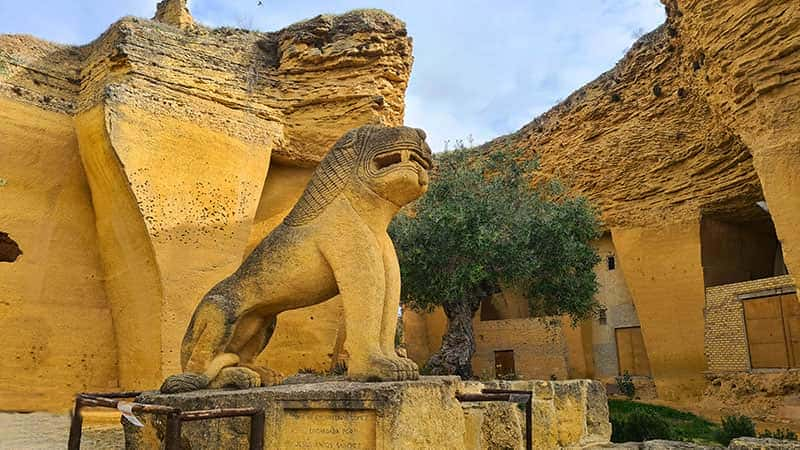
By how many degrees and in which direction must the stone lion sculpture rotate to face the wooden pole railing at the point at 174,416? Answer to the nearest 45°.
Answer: approximately 135° to its right

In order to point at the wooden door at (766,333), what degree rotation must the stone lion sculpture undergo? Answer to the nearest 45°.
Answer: approximately 45° to its left

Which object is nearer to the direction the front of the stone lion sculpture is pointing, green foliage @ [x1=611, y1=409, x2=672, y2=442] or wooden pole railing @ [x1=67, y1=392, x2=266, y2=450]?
the green foliage

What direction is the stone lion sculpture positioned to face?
to the viewer's right

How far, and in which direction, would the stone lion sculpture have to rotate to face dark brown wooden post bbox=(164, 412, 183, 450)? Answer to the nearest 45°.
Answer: approximately 135° to its right

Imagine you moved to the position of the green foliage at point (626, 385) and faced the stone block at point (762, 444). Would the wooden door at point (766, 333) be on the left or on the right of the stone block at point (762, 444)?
left

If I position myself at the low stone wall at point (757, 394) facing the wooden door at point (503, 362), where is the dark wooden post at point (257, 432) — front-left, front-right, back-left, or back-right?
back-left

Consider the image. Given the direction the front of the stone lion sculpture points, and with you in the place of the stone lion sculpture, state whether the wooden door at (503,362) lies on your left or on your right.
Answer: on your left

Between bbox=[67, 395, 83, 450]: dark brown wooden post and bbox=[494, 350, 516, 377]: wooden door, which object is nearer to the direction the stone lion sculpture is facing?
the wooden door
